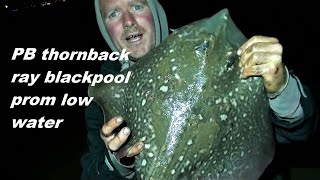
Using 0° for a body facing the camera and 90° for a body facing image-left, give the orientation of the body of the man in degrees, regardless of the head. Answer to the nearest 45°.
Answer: approximately 0°
